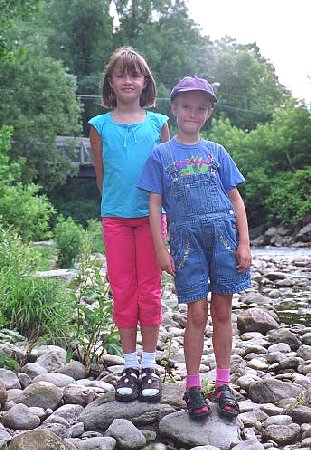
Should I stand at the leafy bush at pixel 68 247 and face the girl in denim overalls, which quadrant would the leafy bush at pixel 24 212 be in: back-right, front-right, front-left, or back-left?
back-right

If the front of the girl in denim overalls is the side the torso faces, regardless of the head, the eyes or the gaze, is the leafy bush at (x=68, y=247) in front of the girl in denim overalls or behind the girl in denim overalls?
behind

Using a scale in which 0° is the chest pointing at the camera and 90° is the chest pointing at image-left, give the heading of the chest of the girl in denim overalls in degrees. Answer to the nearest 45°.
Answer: approximately 0°

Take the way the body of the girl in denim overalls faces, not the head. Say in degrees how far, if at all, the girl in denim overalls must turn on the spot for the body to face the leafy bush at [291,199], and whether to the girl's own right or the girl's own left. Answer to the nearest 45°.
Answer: approximately 180°

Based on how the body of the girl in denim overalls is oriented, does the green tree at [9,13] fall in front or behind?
behind

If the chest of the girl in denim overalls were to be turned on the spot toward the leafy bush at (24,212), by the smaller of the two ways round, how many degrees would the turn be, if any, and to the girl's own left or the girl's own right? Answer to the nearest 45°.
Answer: approximately 180°

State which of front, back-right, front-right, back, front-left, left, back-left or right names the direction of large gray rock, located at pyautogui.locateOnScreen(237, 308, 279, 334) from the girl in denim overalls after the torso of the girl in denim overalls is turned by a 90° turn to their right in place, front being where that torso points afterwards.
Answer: right

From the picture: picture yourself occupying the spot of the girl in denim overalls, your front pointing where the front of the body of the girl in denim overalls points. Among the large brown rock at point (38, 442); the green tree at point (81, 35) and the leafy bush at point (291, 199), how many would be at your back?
2

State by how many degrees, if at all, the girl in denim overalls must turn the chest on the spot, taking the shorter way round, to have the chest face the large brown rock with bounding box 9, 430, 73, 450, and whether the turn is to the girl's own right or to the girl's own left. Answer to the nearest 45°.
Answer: approximately 45° to the girl's own right

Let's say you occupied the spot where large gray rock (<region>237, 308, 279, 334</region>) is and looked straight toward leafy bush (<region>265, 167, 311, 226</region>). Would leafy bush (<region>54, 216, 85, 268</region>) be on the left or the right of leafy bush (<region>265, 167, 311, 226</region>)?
left

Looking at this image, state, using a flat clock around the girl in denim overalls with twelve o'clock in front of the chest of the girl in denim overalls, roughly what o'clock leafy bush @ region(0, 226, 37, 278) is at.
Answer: The leafy bush is roughly at 5 o'clock from the girl in denim overalls.

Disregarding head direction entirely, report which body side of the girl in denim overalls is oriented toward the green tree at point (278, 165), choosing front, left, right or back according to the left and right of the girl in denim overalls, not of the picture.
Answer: back
